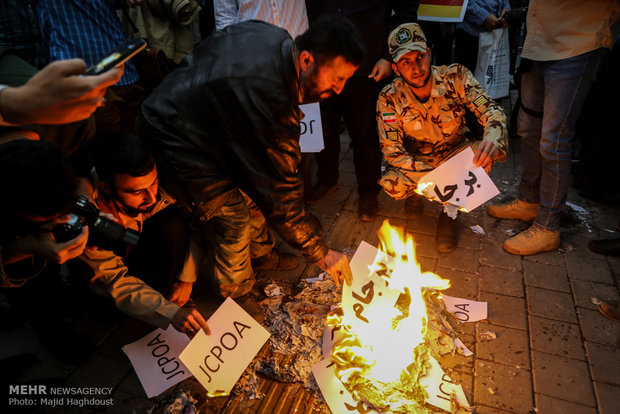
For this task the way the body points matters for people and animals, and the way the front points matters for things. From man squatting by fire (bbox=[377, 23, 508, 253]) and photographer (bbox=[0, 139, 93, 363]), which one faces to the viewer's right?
the photographer

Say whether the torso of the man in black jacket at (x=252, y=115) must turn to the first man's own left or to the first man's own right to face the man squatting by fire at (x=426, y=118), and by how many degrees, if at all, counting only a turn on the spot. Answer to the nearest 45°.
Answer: approximately 45° to the first man's own left

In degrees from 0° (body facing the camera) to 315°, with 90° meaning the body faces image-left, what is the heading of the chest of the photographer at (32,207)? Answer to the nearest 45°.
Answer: approximately 270°

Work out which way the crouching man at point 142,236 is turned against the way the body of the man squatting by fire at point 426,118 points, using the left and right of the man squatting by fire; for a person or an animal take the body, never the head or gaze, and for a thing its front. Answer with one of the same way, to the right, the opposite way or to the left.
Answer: to the left

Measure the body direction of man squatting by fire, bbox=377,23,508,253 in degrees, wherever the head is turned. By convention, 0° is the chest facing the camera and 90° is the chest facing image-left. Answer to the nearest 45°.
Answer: approximately 0°

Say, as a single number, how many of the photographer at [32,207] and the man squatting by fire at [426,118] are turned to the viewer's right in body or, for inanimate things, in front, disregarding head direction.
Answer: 1

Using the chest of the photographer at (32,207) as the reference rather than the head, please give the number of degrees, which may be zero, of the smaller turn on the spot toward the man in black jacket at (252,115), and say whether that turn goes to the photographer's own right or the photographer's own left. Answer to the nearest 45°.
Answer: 0° — they already face them

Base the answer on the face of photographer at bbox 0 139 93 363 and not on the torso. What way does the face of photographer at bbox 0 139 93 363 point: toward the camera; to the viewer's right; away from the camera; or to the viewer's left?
to the viewer's right

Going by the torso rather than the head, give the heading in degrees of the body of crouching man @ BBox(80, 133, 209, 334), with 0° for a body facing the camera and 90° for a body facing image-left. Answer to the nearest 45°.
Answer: approximately 315°

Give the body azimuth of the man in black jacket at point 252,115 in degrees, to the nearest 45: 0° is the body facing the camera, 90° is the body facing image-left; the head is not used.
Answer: approximately 270°
